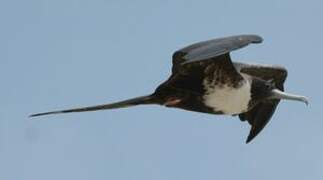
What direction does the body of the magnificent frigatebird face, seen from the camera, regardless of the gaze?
to the viewer's right
